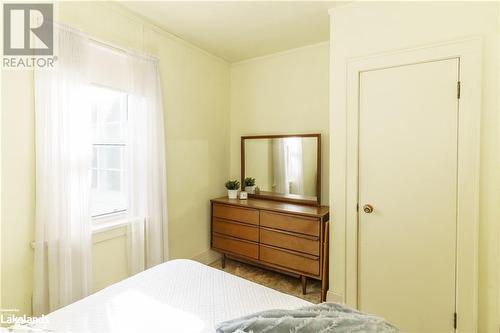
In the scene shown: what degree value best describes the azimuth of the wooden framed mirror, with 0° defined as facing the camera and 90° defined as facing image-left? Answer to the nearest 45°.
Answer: approximately 45°

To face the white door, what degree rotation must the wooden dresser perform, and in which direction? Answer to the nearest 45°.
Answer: approximately 90° to its left

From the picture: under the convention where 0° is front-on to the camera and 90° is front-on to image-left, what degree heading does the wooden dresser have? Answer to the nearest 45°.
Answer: approximately 45°

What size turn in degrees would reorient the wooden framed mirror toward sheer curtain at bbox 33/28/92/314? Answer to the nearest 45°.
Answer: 0° — it already faces it

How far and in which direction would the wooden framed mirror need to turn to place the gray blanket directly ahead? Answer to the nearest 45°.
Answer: approximately 45° to its left

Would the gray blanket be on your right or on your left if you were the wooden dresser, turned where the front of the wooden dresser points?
on your left
